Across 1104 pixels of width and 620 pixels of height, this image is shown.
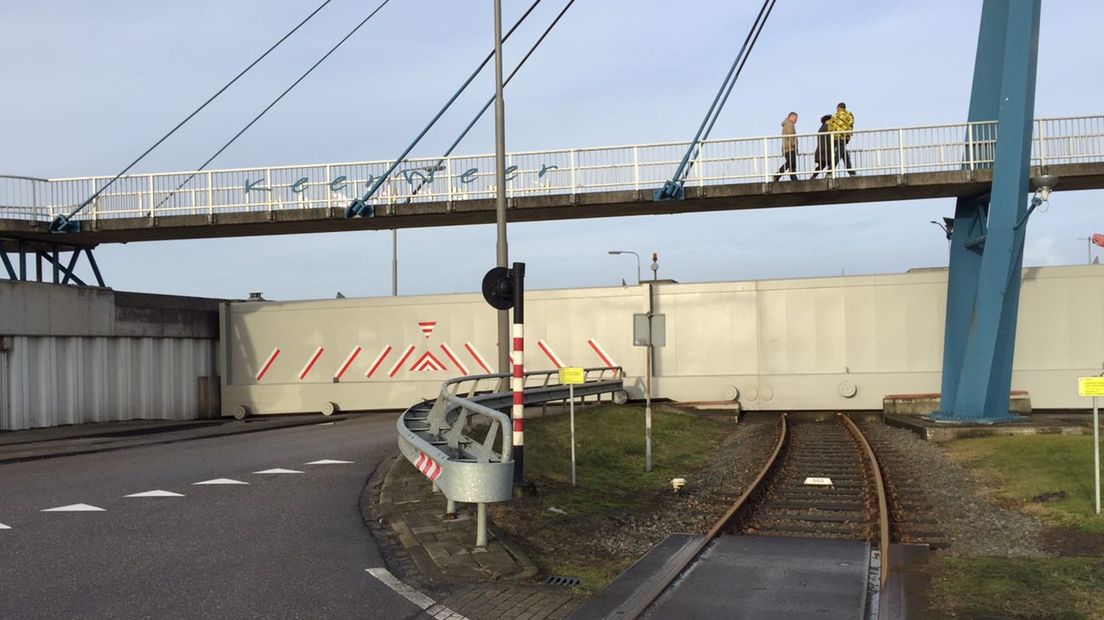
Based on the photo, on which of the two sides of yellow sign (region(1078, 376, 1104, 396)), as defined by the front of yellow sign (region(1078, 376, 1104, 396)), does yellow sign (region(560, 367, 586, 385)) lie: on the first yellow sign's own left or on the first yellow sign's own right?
on the first yellow sign's own right

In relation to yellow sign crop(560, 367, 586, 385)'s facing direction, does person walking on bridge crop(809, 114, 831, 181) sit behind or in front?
behind

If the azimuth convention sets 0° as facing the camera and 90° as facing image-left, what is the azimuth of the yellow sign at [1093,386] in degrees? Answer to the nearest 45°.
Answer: approximately 0°

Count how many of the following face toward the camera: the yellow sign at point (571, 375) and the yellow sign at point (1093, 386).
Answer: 2

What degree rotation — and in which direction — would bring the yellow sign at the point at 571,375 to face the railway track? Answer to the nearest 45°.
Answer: approximately 45° to its left

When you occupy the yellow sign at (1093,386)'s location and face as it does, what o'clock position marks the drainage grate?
The drainage grate is roughly at 1 o'clock from the yellow sign.

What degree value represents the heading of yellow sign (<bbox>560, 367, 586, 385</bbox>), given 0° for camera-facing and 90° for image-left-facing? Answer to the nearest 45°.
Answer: approximately 0°
